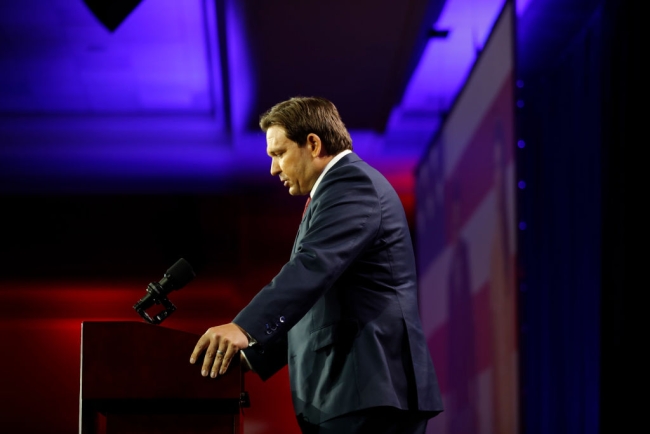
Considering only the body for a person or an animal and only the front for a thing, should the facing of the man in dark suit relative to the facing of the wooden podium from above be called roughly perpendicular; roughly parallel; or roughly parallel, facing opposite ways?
roughly parallel

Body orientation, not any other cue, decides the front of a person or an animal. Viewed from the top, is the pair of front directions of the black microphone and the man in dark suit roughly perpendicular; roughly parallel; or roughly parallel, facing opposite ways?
roughly parallel, facing opposite ways

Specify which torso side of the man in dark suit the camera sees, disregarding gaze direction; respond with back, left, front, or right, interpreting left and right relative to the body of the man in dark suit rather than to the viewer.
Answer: left

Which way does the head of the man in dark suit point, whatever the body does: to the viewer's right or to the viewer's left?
to the viewer's left

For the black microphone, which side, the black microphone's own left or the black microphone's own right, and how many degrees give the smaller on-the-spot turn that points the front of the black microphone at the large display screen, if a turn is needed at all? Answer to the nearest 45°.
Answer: approximately 45° to the black microphone's own left

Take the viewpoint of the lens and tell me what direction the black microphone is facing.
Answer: facing to the right of the viewer

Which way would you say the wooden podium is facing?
to the viewer's left
